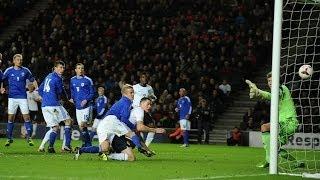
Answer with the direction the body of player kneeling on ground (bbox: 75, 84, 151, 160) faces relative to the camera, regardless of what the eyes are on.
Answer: to the viewer's right

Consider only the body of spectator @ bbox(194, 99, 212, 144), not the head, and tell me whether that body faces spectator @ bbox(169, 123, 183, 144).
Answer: no

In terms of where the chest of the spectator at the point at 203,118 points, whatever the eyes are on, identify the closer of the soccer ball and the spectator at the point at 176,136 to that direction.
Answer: the soccer ball

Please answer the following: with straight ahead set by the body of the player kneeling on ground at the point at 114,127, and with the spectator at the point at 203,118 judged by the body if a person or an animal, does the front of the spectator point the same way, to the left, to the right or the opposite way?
to the right

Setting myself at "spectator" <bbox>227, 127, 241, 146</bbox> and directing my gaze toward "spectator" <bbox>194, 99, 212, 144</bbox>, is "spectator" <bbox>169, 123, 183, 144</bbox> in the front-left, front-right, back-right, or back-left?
front-left

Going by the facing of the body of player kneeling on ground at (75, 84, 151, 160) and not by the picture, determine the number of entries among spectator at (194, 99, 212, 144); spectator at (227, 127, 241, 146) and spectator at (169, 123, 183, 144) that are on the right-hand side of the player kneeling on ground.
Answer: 0

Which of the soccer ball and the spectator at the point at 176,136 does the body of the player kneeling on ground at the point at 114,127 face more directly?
the soccer ball

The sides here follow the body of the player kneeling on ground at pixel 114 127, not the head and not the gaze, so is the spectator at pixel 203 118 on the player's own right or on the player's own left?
on the player's own left

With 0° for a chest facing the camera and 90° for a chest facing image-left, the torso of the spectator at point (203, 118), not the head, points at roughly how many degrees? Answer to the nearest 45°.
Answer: approximately 0°

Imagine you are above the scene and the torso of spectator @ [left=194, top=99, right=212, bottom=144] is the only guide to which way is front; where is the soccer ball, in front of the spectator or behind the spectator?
in front
